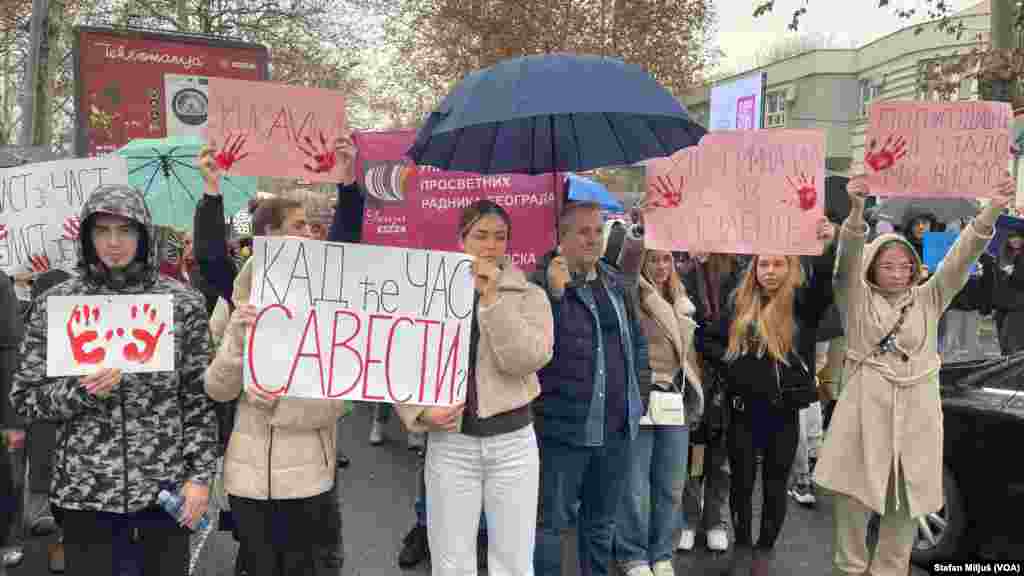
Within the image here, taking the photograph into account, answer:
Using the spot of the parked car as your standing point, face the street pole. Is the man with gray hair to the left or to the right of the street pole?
left

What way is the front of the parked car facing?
to the viewer's left

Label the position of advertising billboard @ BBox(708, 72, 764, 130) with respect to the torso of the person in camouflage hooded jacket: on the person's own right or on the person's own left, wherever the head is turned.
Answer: on the person's own left

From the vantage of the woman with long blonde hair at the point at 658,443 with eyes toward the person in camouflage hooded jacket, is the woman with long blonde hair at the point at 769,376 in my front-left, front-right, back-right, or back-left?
back-left

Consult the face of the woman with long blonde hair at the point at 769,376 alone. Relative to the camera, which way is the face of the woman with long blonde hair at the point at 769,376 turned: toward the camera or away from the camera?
toward the camera

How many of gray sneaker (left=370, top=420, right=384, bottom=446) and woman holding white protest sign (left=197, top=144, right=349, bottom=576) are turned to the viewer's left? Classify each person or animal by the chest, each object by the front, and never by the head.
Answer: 0

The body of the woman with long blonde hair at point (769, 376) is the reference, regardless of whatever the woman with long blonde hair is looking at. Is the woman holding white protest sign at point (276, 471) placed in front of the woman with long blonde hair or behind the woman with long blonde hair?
in front

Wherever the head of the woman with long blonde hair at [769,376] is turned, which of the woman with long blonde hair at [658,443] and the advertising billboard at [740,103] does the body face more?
the woman with long blonde hair

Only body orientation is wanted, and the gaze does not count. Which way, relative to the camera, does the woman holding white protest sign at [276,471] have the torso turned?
toward the camera

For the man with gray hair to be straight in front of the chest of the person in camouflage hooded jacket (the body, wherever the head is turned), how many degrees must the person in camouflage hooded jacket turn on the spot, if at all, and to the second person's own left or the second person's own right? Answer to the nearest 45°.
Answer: approximately 90° to the second person's own left

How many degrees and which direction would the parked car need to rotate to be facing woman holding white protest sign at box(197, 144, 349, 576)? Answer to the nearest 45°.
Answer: approximately 45° to its left

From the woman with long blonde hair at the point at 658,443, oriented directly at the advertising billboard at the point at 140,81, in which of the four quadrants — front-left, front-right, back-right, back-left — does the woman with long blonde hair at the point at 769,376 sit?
back-right

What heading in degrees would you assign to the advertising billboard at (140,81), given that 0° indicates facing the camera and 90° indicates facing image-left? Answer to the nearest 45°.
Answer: approximately 315°

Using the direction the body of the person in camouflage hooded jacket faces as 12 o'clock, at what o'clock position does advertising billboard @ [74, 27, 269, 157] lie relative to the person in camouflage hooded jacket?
The advertising billboard is roughly at 6 o'clock from the person in camouflage hooded jacket.

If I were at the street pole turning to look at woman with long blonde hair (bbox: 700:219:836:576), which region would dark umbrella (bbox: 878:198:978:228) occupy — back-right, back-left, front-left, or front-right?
front-left
